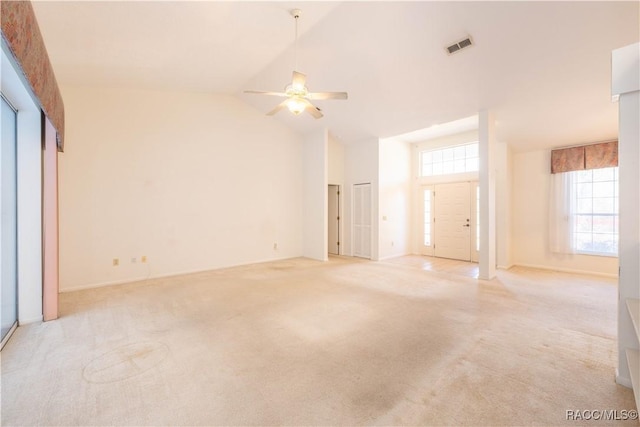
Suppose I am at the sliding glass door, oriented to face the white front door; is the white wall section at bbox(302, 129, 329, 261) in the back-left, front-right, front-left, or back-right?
front-left

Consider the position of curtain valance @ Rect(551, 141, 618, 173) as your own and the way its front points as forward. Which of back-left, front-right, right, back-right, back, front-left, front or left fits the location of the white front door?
front-right

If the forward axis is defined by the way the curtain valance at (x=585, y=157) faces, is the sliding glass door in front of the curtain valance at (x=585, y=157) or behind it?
in front

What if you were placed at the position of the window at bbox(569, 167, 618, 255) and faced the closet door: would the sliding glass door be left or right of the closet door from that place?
left

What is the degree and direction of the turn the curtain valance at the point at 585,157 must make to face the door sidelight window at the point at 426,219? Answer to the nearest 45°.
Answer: approximately 45° to its right

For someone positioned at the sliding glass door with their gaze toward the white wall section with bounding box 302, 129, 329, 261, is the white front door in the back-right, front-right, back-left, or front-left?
front-right

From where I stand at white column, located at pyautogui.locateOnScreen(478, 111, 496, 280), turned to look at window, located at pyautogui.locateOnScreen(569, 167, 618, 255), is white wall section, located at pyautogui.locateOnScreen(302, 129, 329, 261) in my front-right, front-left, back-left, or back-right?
back-left
